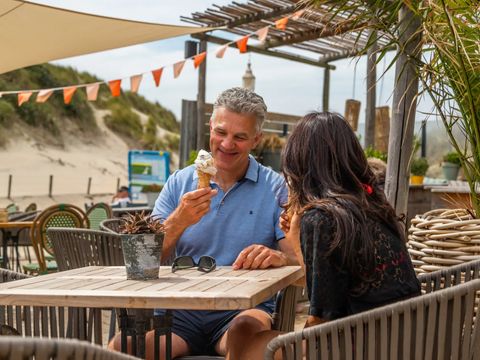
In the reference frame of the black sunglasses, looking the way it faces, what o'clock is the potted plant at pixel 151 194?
The potted plant is roughly at 6 o'clock from the black sunglasses.

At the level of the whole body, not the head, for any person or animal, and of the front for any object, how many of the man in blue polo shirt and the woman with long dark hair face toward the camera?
1

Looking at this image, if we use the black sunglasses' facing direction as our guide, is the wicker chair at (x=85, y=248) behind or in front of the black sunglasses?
behind

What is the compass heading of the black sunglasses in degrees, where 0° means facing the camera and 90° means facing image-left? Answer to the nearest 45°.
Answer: approximately 0°

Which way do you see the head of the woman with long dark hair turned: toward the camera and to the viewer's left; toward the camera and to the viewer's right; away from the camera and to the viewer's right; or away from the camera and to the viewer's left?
away from the camera and to the viewer's left

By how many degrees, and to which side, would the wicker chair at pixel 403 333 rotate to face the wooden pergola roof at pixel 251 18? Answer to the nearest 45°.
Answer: approximately 45° to its right
